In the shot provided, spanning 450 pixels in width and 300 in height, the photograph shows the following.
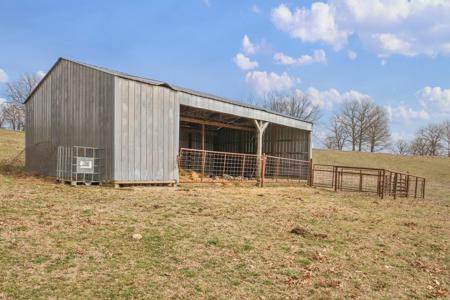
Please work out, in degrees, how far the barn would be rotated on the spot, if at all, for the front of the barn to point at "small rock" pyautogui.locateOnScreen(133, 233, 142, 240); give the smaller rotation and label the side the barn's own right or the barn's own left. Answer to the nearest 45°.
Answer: approximately 45° to the barn's own right

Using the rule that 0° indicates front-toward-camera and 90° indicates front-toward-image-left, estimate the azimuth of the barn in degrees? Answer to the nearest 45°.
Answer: approximately 315°
